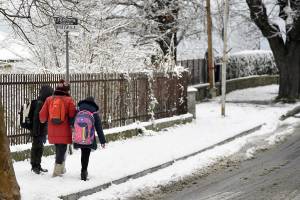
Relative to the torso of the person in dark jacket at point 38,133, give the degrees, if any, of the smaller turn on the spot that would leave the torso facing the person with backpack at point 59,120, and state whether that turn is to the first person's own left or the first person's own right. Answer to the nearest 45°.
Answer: approximately 45° to the first person's own right

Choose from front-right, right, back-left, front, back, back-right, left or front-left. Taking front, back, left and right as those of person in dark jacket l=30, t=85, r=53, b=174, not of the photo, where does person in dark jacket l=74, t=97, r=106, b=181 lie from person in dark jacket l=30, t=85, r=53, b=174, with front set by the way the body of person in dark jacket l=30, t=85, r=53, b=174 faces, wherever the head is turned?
front-right
